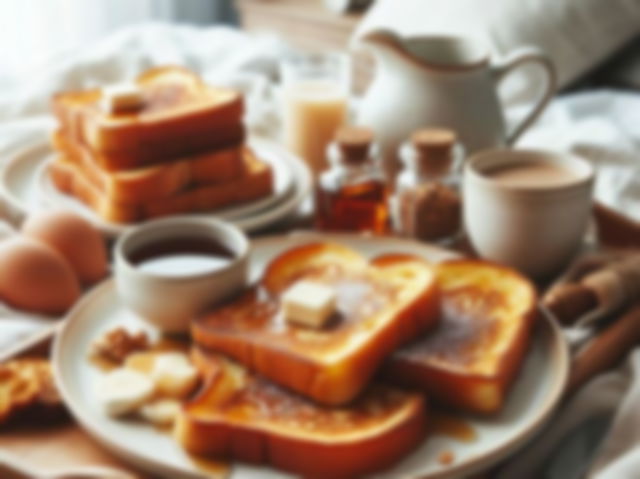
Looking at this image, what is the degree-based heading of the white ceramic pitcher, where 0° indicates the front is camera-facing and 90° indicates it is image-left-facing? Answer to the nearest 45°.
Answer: approximately 90°

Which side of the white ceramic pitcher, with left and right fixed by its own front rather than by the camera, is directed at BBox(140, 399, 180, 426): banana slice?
left

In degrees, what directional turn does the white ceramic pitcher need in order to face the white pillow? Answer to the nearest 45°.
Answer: approximately 90° to its right
